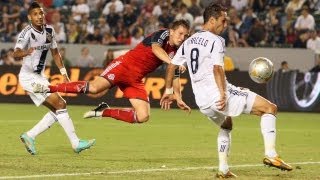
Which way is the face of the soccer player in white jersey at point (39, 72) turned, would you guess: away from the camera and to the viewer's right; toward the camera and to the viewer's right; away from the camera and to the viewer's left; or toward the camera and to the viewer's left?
toward the camera and to the viewer's right

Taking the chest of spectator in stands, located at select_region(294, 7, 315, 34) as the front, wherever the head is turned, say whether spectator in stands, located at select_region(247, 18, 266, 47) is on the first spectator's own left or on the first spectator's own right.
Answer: on the first spectator's own right

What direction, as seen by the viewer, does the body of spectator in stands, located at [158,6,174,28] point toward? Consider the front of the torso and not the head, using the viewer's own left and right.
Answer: facing the viewer

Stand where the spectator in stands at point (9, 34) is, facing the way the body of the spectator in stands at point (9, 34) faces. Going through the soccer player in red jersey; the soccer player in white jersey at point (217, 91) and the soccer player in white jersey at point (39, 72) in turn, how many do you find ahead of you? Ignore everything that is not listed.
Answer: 3

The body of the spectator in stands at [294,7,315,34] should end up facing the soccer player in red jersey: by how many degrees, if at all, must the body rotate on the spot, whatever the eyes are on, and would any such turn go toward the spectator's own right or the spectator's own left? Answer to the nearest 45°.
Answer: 0° — they already face them

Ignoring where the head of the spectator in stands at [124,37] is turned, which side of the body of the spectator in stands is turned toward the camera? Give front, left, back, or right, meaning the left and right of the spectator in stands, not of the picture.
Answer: front

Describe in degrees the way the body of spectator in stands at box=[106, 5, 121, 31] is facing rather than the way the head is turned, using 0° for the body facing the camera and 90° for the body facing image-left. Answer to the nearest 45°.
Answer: approximately 0°

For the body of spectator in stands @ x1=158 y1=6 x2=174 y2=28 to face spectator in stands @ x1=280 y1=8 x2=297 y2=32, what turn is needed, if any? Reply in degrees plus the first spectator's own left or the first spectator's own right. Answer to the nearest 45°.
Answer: approximately 90° to the first spectator's own left

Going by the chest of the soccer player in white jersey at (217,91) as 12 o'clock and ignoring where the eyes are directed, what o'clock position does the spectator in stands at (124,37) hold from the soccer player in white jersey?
The spectator in stands is roughly at 10 o'clock from the soccer player in white jersey.

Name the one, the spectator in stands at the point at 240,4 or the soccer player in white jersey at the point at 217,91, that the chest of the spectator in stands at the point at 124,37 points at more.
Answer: the soccer player in white jersey

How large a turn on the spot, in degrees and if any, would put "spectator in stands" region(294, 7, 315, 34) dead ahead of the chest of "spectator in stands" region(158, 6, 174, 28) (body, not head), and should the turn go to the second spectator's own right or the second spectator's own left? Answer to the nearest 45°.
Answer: approximately 90° to the second spectator's own left

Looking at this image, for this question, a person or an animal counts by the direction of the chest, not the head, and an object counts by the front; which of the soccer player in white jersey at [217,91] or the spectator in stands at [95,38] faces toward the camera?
the spectator in stands

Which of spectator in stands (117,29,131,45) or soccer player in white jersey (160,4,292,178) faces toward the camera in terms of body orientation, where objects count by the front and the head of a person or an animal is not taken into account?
the spectator in stands

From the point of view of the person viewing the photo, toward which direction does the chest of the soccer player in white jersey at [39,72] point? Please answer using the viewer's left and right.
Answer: facing the viewer and to the right of the viewer

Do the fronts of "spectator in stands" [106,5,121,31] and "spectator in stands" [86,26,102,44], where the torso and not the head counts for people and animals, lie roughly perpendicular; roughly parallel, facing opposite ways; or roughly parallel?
roughly parallel
